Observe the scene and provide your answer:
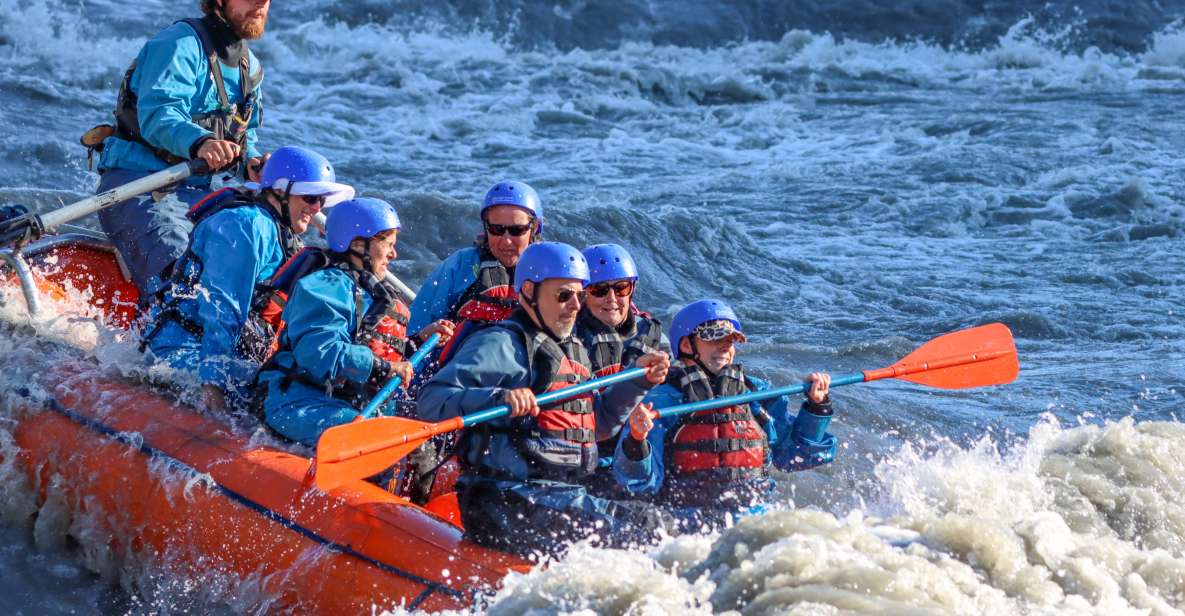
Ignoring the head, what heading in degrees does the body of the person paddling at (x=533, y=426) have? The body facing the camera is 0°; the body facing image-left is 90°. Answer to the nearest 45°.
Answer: approximately 315°

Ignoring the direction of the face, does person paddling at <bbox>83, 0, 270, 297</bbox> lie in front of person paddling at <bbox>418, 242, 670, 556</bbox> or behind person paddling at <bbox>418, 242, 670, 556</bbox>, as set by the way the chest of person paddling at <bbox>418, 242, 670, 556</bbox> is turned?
behind

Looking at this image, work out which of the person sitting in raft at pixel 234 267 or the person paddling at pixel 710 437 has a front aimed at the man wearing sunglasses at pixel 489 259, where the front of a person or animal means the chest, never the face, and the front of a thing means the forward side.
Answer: the person sitting in raft at pixel 234 267

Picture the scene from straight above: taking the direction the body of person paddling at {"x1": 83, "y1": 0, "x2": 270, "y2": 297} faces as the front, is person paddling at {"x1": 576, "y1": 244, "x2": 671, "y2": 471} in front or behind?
in front

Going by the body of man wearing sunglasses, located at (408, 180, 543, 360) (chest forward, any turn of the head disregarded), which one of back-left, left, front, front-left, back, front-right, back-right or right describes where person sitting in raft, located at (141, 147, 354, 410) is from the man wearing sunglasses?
back-right

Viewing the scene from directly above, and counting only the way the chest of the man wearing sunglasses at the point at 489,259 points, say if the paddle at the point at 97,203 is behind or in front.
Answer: behind

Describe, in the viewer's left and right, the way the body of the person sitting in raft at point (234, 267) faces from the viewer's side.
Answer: facing to the right of the viewer
